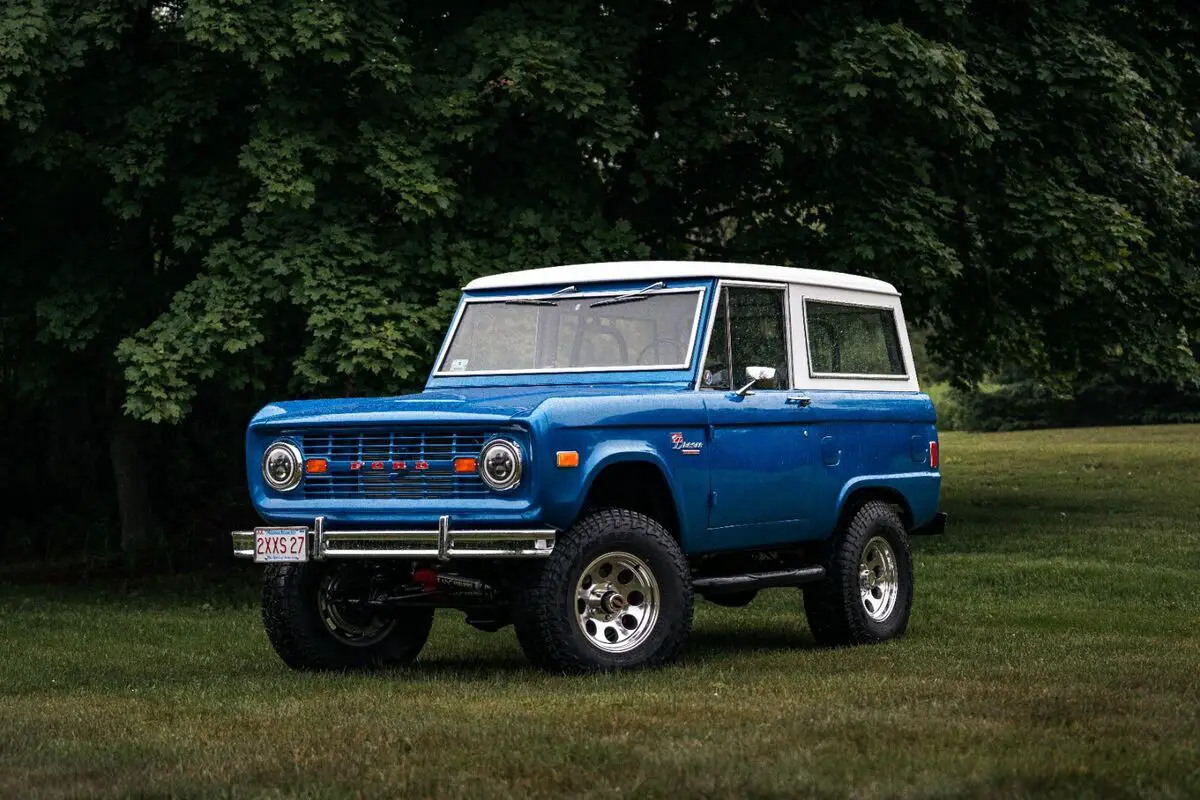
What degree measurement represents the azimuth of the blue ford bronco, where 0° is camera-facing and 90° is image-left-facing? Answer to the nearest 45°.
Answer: approximately 45°
